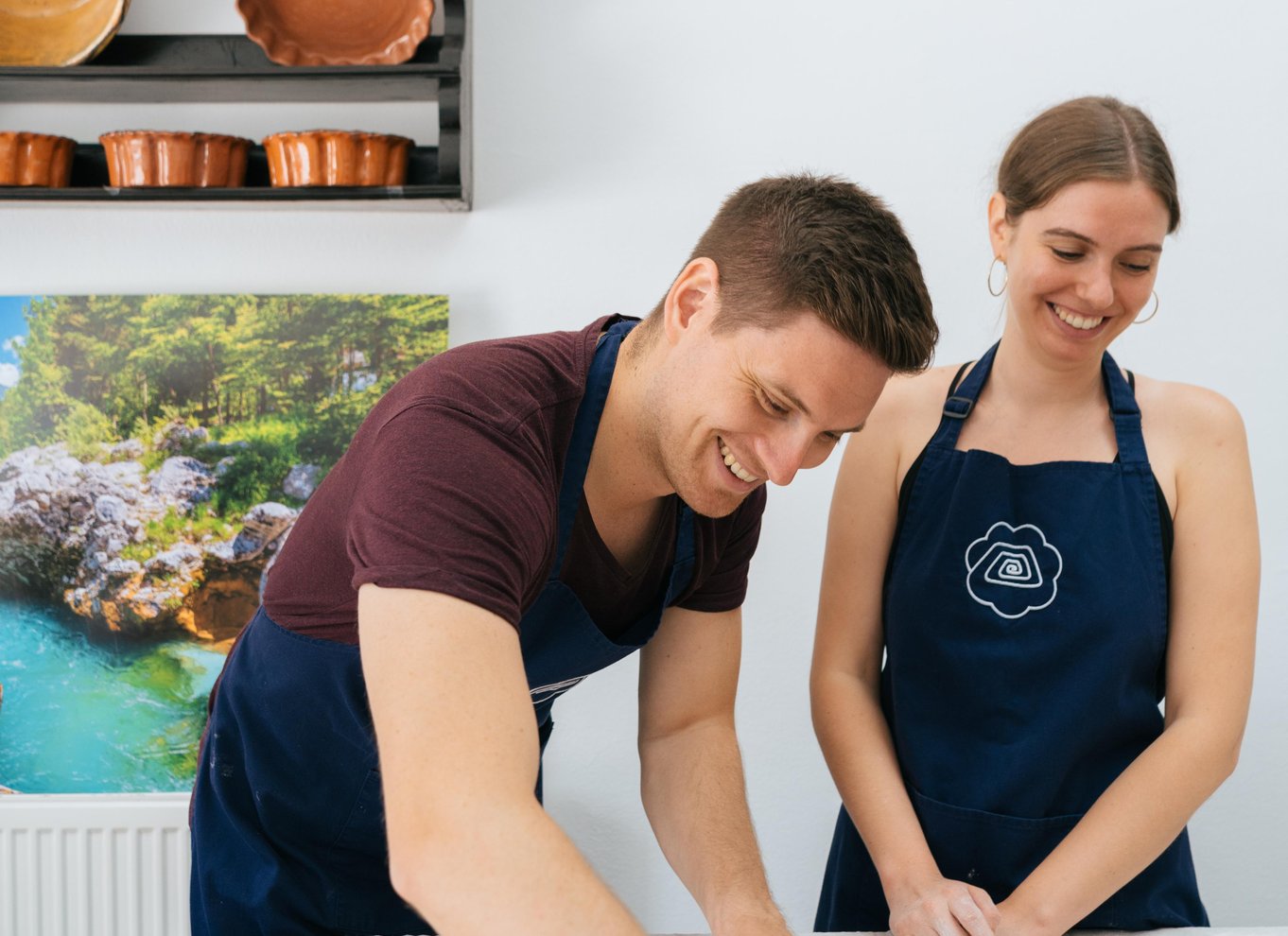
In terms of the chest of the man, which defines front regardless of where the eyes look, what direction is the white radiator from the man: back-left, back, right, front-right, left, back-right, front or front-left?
back

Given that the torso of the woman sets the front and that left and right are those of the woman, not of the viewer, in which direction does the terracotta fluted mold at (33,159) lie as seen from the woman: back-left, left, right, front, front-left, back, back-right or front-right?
right

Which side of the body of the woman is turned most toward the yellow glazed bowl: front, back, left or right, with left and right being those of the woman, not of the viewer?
right

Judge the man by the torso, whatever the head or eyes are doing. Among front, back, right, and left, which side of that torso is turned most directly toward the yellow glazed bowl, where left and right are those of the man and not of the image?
back

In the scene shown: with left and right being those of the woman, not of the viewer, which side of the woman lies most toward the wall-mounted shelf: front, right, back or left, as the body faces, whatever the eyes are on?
right

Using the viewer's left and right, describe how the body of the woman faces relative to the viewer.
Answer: facing the viewer

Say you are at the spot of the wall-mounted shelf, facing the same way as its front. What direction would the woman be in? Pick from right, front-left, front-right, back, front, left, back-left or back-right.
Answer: front-left

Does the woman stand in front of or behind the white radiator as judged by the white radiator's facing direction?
in front

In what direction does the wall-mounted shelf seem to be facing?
toward the camera

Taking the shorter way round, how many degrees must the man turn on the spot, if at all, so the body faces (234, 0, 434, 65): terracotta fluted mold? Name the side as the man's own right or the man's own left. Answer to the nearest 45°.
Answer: approximately 135° to the man's own left

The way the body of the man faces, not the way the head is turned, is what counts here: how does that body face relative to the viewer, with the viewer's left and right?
facing the viewer and to the right of the viewer

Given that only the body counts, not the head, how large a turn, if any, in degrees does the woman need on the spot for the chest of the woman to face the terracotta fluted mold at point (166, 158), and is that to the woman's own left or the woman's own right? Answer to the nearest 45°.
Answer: approximately 90° to the woman's own right

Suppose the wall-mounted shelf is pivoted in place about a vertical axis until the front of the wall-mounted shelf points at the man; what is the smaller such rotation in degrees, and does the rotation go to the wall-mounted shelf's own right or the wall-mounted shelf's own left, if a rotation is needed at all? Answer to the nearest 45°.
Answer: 0° — it already faces them

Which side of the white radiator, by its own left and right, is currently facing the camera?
front
